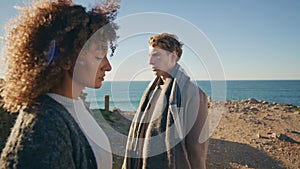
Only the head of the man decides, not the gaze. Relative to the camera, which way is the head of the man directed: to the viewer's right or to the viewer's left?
to the viewer's left

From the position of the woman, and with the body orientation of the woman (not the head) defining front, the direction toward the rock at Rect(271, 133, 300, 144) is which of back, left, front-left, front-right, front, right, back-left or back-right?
front-left

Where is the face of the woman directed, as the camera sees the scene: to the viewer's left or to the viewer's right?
to the viewer's right

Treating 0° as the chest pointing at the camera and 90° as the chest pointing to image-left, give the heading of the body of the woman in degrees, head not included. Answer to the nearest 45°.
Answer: approximately 270°

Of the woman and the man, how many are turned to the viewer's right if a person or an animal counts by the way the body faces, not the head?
1

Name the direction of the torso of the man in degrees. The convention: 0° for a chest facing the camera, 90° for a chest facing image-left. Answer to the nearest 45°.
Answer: approximately 45°

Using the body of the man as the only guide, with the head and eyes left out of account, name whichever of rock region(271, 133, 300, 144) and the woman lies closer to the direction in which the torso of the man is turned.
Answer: the woman

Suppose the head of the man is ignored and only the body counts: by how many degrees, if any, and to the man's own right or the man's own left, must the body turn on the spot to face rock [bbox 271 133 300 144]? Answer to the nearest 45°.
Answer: approximately 180°

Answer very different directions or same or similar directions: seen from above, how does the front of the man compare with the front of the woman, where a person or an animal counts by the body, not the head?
very different directions
